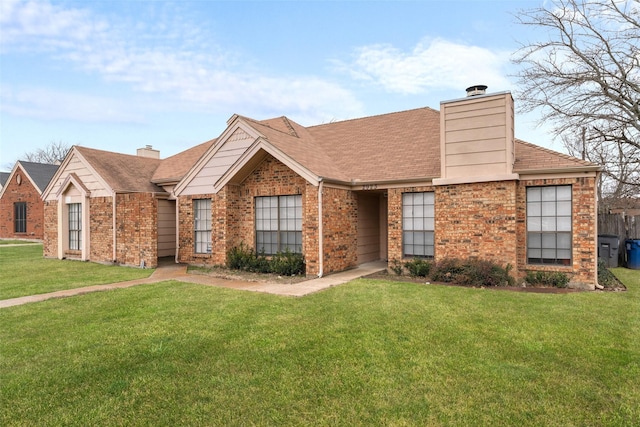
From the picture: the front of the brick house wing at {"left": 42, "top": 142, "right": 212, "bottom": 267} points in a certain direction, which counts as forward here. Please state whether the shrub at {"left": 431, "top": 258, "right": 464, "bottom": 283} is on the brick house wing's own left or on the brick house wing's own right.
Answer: on the brick house wing's own left

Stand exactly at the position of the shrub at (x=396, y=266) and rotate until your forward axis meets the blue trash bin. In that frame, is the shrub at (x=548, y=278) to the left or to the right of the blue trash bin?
right

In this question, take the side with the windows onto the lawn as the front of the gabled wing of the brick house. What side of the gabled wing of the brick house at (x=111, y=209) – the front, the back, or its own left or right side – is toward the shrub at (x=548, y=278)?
left

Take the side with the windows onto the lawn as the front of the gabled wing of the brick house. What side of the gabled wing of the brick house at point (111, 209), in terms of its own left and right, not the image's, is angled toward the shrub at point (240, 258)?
left

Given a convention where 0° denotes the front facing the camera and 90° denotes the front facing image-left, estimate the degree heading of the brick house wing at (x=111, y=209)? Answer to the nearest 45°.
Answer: approximately 45°

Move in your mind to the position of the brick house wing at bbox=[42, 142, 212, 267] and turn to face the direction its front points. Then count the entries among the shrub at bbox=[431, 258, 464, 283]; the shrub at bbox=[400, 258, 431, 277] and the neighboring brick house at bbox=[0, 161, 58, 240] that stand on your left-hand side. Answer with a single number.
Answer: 2

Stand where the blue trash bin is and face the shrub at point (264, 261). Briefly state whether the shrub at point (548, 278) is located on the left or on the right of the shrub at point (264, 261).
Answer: left

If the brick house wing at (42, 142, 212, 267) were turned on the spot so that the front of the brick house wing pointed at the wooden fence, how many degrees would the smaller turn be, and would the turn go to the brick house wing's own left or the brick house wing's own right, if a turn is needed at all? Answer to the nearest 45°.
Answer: approximately 90° to the brick house wing's own left

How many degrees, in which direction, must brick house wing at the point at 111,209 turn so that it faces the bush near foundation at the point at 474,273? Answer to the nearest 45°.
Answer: approximately 90° to its left

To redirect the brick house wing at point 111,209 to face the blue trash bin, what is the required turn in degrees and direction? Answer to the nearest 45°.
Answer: approximately 90° to its left

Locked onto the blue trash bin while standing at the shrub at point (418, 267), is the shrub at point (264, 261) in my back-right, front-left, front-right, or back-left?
back-left

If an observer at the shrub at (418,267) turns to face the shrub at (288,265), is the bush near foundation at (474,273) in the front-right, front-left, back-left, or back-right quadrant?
back-left

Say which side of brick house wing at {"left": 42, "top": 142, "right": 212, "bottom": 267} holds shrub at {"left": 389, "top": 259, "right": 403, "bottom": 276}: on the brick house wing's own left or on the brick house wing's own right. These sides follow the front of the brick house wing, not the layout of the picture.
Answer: on the brick house wing's own left

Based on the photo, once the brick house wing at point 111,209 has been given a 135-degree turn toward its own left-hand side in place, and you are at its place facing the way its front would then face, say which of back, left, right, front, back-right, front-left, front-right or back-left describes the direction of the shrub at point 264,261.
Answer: front-right
